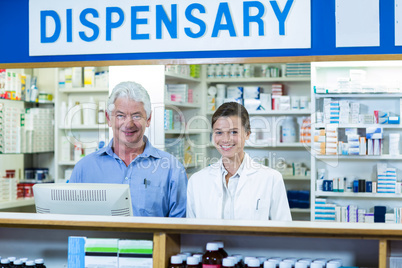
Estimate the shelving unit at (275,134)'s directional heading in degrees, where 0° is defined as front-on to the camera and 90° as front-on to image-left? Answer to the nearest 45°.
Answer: approximately 0°

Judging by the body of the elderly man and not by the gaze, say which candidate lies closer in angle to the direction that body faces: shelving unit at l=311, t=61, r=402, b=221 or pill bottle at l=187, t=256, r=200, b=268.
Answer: the pill bottle

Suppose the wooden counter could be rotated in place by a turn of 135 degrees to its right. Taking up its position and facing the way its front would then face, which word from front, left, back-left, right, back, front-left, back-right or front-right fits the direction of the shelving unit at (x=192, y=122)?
front-right

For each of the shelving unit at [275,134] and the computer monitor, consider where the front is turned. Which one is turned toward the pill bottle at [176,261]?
the shelving unit

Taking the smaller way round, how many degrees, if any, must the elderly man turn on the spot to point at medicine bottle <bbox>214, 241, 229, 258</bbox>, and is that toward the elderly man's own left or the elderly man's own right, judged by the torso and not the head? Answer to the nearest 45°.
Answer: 0° — they already face it
